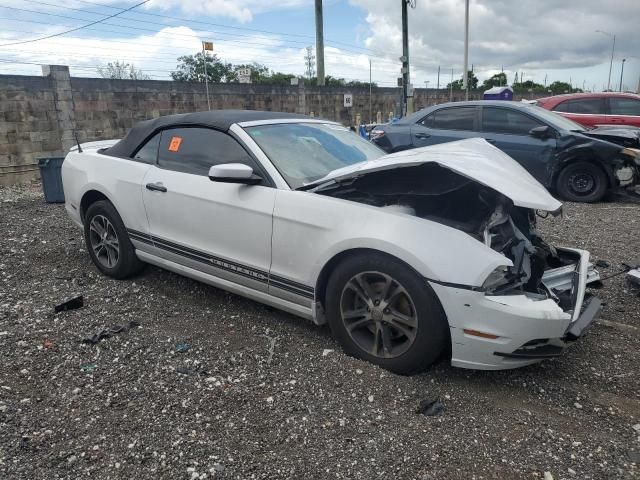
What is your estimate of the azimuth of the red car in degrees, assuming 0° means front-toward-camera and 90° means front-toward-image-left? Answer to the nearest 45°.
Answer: approximately 270°

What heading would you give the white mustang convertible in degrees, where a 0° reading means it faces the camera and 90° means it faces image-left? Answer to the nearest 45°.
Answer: approximately 315°

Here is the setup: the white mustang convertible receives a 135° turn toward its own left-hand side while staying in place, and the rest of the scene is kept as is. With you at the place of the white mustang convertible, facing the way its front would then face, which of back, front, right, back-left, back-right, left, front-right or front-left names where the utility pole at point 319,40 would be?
front

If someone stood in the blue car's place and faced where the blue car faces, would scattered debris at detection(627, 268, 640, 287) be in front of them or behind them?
in front

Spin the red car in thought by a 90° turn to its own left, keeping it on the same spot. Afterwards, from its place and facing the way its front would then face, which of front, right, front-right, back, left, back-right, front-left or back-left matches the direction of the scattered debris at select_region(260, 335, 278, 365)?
back

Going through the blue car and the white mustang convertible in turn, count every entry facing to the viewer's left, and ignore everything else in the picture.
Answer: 0

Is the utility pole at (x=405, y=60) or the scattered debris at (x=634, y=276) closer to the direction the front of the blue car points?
the scattered debris

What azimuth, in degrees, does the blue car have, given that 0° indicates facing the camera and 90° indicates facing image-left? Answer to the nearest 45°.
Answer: approximately 315°

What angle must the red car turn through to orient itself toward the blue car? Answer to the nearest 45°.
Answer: approximately 90° to its right

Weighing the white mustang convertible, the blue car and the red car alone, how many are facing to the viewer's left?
0

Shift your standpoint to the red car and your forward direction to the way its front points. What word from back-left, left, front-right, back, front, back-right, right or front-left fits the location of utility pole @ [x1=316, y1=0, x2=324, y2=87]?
back-left

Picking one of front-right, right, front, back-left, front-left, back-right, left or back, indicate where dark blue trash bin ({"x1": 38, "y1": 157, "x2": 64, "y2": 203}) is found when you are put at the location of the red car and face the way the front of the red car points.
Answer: back-right
